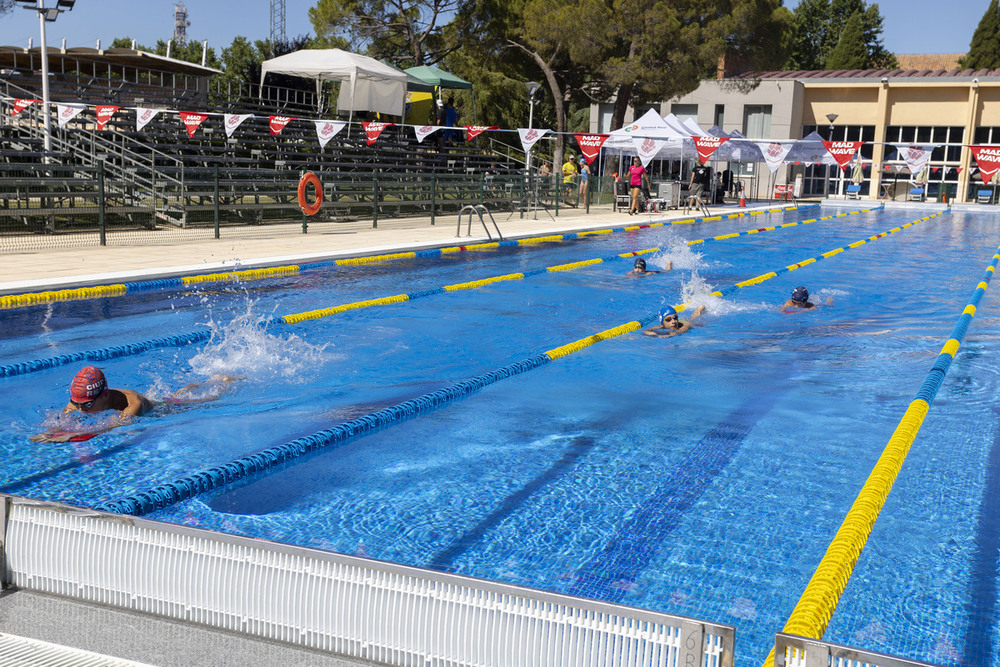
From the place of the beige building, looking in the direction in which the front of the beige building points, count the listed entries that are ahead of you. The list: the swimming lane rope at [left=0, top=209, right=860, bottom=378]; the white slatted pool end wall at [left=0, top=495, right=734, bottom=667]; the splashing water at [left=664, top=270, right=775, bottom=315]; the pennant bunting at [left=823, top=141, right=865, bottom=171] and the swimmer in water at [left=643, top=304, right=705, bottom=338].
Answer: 5

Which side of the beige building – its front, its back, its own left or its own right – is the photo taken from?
front

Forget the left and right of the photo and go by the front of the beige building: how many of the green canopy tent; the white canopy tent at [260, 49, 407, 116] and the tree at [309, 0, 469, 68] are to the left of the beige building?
0

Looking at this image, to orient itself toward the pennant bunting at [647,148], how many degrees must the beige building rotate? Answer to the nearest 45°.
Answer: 0° — it already faces it

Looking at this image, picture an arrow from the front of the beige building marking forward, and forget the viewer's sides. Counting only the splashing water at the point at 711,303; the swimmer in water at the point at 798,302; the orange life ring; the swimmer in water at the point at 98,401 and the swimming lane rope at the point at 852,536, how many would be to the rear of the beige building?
0

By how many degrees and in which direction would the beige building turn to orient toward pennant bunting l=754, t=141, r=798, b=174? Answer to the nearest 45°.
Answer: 0° — it already faces it

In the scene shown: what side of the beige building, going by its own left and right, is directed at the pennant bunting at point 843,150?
front

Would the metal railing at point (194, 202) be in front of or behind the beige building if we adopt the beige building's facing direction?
in front

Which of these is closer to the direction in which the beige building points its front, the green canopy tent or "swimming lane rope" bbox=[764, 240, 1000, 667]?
the swimming lane rope

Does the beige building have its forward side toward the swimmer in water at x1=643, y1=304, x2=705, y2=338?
yes

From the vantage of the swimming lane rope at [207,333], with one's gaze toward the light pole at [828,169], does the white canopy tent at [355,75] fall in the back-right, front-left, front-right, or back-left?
front-left

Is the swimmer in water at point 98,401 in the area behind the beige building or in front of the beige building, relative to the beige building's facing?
in front

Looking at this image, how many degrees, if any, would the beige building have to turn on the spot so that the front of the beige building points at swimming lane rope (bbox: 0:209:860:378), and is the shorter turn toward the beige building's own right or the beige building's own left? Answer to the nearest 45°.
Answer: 0° — it already faces it

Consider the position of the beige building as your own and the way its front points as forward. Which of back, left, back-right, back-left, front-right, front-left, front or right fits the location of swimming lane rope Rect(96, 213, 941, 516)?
front

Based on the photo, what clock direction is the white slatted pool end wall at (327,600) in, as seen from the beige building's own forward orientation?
The white slatted pool end wall is roughly at 12 o'clock from the beige building.

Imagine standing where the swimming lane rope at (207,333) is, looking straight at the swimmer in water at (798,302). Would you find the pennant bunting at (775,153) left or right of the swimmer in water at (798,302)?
left

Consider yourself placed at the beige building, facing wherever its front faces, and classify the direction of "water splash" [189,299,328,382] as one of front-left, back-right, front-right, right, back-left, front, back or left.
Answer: front
